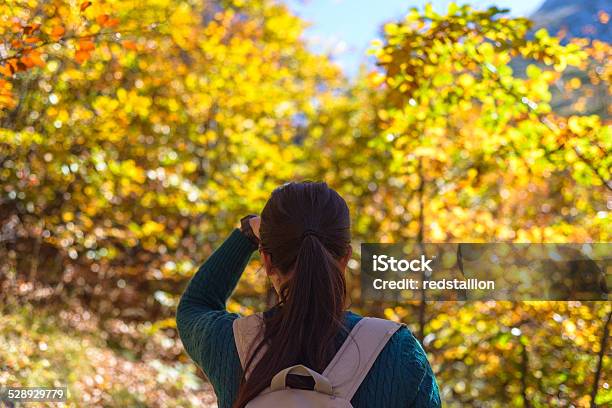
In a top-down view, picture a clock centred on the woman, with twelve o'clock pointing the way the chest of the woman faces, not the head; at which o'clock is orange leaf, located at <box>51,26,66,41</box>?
The orange leaf is roughly at 11 o'clock from the woman.

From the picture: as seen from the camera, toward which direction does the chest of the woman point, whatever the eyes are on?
away from the camera

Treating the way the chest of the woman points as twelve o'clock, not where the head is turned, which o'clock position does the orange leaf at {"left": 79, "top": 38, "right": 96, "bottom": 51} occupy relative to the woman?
The orange leaf is roughly at 11 o'clock from the woman.

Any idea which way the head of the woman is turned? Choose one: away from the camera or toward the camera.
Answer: away from the camera
